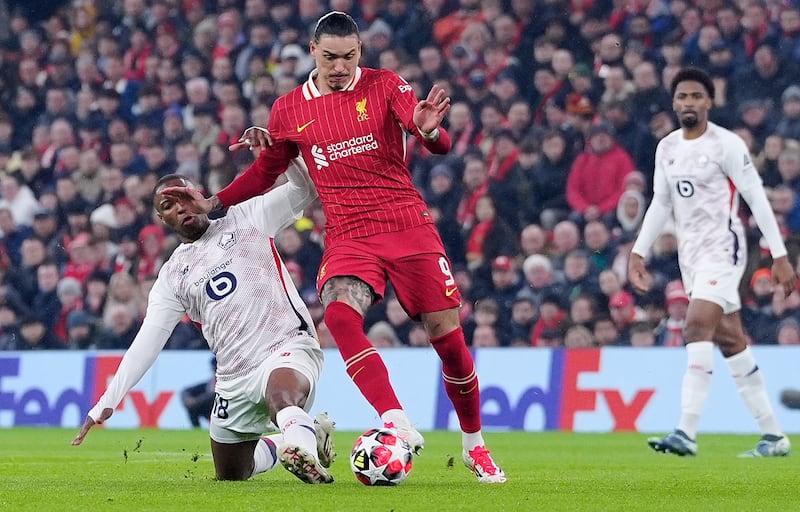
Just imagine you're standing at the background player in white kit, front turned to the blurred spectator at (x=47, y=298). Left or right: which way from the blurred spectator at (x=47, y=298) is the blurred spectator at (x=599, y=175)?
right

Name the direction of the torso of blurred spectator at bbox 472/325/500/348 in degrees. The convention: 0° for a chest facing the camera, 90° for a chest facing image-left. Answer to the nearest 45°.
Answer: approximately 0°

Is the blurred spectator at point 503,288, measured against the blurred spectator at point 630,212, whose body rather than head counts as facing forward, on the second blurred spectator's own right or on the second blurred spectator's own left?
on the second blurred spectator's own right

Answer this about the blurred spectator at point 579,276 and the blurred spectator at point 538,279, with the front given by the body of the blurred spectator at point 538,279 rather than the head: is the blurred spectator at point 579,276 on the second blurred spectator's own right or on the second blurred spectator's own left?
on the second blurred spectator's own left

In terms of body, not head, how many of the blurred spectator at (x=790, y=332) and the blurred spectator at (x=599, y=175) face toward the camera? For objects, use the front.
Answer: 2

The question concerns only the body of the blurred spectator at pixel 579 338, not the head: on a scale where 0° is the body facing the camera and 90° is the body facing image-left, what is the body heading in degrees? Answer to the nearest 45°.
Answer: approximately 0°
